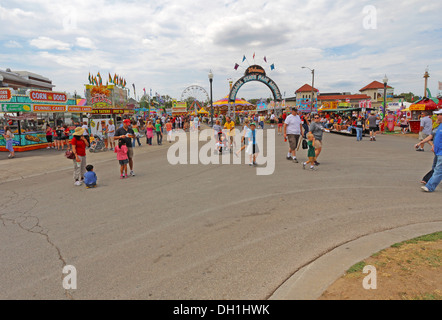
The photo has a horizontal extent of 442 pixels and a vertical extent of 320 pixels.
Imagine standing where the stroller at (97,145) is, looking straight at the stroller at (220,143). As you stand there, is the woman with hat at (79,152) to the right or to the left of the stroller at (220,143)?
right

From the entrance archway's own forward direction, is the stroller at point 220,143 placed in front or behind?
in front

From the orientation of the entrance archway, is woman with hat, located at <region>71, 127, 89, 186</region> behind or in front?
in front

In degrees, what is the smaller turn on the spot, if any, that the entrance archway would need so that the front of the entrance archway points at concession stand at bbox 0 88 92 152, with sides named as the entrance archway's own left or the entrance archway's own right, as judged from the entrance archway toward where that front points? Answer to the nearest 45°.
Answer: approximately 45° to the entrance archway's own right

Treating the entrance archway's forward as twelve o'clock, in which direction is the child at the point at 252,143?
The child is roughly at 12 o'clock from the entrance archway.

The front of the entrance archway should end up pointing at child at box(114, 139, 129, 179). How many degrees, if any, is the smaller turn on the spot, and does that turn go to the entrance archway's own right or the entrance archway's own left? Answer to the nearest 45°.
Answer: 0° — it already faces them

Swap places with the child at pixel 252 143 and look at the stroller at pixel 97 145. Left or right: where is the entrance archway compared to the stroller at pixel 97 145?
right

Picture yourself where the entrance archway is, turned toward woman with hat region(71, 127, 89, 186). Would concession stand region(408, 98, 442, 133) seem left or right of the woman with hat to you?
left

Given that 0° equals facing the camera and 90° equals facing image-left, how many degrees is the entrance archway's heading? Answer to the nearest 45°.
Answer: approximately 0°
